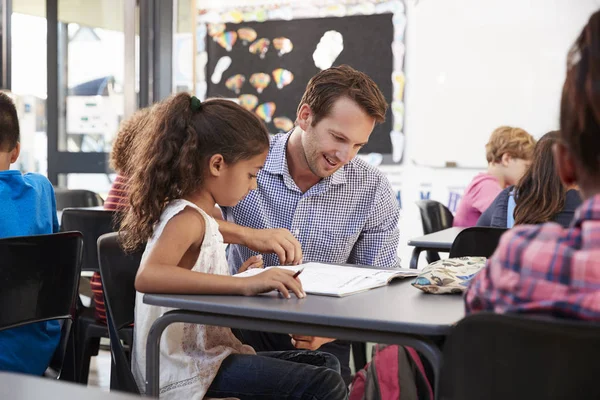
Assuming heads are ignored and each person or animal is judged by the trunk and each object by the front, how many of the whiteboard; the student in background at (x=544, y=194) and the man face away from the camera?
1

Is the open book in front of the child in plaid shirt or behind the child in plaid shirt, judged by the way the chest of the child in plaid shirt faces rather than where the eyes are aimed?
in front

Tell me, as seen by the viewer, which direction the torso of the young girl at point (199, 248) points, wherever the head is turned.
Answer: to the viewer's right

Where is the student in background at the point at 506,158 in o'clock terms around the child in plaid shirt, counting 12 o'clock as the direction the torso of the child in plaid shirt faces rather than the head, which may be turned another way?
The student in background is roughly at 12 o'clock from the child in plaid shirt.

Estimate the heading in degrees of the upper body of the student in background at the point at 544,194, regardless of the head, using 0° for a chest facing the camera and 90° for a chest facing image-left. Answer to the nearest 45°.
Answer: approximately 180°

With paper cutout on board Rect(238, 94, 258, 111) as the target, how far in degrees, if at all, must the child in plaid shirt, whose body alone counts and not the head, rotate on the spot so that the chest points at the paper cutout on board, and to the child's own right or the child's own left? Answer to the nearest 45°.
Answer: approximately 45° to the child's own left

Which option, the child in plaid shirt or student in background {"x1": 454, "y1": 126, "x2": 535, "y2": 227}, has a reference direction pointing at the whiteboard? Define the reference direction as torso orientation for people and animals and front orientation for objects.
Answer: the child in plaid shirt

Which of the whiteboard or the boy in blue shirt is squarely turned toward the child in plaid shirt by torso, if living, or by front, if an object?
the whiteboard

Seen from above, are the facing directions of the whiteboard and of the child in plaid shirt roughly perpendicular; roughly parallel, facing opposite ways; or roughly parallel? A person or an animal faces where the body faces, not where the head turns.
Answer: roughly parallel, facing opposite ways

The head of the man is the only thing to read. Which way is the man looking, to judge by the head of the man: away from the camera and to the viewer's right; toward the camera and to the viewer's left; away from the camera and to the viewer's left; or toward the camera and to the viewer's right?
toward the camera and to the viewer's left

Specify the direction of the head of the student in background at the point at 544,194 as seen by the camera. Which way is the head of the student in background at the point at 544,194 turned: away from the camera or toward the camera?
away from the camera

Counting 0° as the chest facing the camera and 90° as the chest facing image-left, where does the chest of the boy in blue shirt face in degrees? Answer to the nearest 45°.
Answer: approximately 180°

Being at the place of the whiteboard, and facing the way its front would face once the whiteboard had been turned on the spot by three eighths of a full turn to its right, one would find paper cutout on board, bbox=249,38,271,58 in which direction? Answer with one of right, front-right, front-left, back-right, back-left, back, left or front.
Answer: front-left

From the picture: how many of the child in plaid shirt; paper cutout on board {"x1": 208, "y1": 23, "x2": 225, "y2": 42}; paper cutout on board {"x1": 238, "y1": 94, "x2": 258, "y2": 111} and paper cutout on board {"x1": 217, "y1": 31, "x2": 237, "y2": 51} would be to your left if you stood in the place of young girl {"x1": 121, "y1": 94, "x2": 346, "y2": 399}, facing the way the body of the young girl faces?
3

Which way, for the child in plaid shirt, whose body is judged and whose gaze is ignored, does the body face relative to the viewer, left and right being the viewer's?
facing away from the viewer

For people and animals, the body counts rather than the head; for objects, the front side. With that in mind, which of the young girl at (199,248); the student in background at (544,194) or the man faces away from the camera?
the student in background
